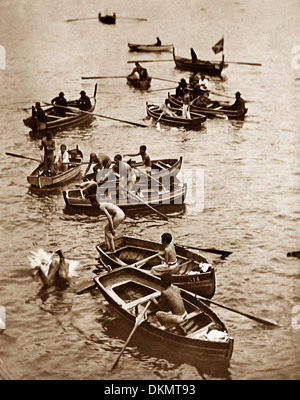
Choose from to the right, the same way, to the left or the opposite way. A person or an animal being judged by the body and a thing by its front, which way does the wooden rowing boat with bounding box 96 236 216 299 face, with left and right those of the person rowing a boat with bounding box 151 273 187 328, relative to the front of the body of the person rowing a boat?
the opposite way

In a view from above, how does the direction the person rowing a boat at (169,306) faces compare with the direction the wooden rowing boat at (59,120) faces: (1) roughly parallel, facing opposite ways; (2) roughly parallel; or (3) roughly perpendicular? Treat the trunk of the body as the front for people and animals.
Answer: roughly perpendicular

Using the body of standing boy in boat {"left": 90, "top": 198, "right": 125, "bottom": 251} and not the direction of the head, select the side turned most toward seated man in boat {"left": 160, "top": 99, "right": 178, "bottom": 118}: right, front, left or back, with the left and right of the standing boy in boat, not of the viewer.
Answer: right

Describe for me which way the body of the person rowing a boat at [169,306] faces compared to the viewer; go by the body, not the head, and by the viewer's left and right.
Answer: facing away from the viewer and to the left of the viewer

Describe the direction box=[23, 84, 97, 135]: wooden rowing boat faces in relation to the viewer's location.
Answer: facing away from the viewer and to the right of the viewer

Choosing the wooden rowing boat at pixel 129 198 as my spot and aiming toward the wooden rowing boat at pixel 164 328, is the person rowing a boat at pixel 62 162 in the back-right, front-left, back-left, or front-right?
back-right

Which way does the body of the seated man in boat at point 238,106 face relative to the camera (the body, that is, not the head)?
to the viewer's left

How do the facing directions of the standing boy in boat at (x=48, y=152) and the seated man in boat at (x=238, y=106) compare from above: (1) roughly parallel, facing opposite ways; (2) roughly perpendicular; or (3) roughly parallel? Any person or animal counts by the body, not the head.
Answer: roughly perpendicular
